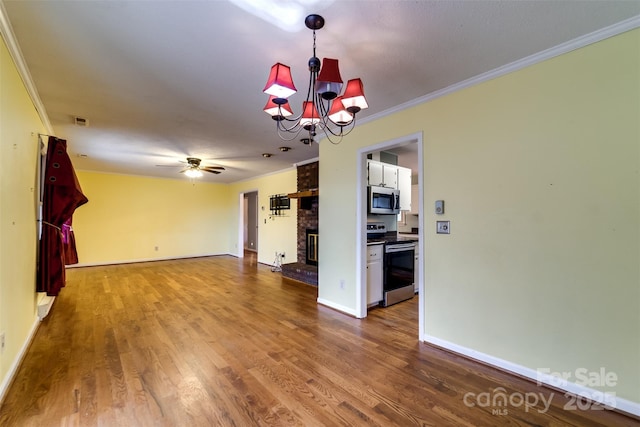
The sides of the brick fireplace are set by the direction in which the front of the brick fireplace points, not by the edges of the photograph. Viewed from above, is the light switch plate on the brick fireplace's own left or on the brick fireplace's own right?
on the brick fireplace's own left

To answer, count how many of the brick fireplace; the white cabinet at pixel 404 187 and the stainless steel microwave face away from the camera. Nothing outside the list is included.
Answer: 0

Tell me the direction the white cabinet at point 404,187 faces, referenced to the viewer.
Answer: facing the viewer and to the right of the viewer

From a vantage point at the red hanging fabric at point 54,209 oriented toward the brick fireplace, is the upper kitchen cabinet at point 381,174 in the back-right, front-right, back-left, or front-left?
front-right

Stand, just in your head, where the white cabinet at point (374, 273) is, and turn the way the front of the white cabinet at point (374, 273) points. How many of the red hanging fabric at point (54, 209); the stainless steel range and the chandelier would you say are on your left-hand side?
1

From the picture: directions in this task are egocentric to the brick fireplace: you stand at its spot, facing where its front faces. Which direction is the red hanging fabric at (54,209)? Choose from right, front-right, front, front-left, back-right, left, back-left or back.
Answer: front

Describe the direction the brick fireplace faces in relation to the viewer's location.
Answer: facing the viewer and to the left of the viewer

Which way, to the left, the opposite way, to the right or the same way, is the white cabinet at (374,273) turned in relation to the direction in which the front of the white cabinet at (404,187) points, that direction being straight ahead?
the same way

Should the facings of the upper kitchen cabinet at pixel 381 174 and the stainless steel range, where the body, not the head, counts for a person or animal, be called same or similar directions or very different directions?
same or similar directions

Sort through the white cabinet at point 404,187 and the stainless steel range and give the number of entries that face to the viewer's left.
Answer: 0
